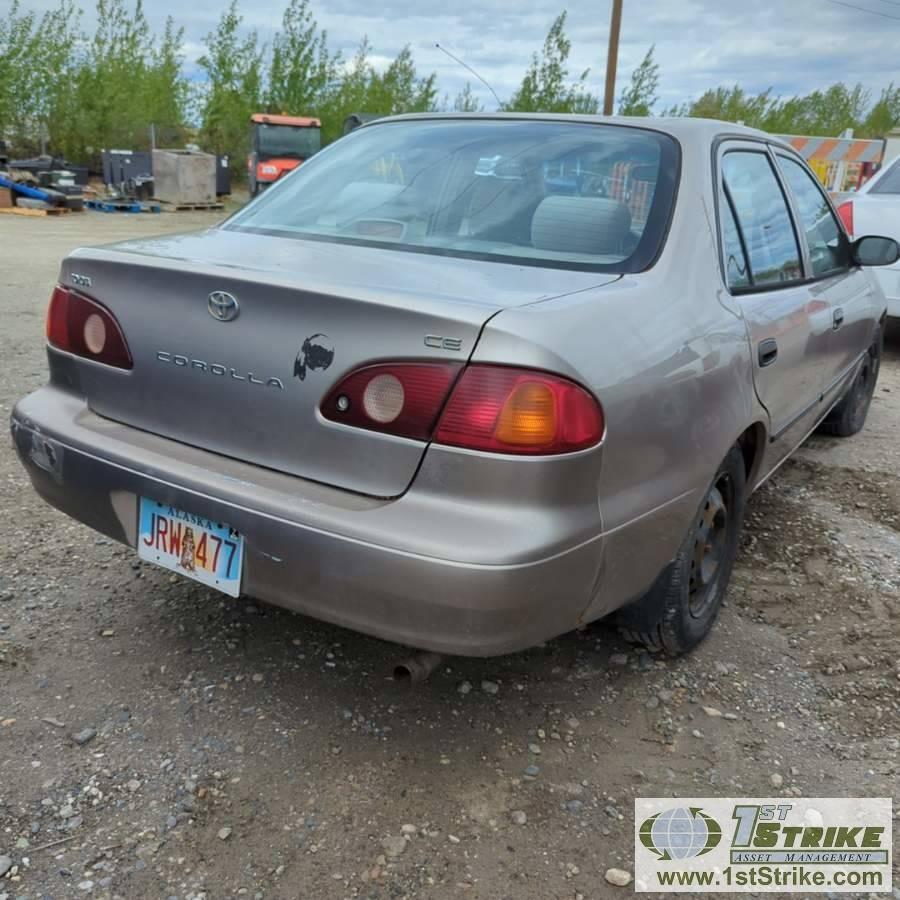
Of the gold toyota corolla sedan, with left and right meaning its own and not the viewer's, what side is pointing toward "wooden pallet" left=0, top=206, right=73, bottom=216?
left

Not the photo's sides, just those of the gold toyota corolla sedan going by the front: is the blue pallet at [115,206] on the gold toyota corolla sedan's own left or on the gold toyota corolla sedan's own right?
on the gold toyota corolla sedan's own left

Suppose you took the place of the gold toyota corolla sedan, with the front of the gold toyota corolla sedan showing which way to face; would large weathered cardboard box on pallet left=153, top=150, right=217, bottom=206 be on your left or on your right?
on your left

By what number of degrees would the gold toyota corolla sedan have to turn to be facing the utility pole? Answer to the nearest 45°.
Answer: approximately 45° to its left

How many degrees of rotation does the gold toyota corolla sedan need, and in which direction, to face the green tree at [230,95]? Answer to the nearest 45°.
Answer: approximately 45° to its left

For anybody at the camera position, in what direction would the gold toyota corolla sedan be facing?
facing away from the viewer and to the right of the viewer

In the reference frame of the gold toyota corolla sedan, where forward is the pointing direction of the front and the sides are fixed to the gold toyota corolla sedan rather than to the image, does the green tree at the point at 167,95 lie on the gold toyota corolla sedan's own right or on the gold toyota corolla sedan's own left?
on the gold toyota corolla sedan's own left

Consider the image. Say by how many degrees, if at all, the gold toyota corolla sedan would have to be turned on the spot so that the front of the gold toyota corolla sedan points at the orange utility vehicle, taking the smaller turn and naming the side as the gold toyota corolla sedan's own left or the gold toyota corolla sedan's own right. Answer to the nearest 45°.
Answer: approximately 45° to the gold toyota corolla sedan's own left

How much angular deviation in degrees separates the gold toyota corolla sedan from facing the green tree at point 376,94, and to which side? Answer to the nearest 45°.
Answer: approximately 45° to its left

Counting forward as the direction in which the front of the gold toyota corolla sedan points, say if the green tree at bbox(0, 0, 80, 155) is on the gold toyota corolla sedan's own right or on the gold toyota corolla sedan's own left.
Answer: on the gold toyota corolla sedan's own left
